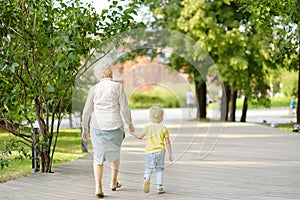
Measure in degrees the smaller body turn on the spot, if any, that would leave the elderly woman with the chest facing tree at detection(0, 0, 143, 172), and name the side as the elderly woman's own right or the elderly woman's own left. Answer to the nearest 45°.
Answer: approximately 45° to the elderly woman's own left

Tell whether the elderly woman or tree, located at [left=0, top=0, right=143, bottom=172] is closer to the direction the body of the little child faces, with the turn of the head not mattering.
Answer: the tree

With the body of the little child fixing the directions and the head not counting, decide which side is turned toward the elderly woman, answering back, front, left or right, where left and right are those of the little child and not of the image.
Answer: left

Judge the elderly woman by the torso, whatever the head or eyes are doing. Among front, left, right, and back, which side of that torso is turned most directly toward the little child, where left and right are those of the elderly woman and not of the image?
right

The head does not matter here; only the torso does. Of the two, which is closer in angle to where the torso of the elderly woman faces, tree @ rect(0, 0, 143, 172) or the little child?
the tree

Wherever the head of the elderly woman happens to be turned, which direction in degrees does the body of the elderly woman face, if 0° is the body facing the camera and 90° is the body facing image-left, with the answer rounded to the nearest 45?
approximately 180°

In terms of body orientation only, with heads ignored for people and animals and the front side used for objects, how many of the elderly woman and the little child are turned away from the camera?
2

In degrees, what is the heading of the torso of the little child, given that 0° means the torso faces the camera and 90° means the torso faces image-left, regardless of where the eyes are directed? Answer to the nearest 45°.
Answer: approximately 180°

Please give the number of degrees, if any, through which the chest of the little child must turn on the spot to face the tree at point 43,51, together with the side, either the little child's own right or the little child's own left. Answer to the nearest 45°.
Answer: approximately 45° to the little child's own left
